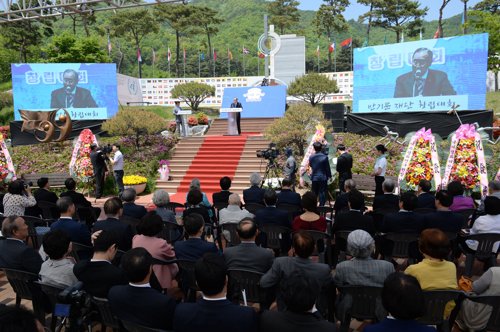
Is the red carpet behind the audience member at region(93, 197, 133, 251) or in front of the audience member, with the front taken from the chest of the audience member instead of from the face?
in front

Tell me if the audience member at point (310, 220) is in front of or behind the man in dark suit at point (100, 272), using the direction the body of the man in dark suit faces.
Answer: in front

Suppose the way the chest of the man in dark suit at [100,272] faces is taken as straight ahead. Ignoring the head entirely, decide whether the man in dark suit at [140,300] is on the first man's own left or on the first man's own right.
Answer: on the first man's own right

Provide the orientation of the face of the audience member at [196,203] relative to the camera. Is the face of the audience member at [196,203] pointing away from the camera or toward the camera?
away from the camera

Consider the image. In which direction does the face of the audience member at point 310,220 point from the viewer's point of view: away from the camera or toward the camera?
away from the camera

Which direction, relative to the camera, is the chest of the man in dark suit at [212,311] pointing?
away from the camera

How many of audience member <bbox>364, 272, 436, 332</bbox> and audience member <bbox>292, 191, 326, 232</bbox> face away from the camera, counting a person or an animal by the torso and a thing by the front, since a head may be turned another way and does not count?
2

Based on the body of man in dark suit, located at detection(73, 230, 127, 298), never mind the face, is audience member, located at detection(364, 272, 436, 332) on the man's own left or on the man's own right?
on the man's own right

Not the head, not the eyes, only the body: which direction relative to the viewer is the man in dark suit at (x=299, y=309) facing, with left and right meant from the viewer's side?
facing away from the viewer

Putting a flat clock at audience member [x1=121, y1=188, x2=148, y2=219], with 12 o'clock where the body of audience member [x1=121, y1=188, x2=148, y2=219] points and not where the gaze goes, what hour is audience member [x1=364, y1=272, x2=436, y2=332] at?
audience member [x1=364, y1=272, x2=436, y2=332] is roughly at 4 o'clock from audience member [x1=121, y1=188, x2=148, y2=219].

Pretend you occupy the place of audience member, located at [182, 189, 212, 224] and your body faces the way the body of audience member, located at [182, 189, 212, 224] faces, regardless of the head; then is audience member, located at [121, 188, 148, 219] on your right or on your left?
on your left

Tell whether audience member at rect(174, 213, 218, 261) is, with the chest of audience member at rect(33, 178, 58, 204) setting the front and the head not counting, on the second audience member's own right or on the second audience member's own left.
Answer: on the second audience member's own right

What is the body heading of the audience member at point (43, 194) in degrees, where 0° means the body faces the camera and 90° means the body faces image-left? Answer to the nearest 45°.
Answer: approximately 225°

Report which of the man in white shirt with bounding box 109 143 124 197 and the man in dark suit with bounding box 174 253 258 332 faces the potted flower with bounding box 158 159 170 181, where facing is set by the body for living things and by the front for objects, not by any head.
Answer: the man in dark suit

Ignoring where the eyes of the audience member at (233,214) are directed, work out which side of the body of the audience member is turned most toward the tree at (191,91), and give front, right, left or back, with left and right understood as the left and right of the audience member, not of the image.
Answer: front
